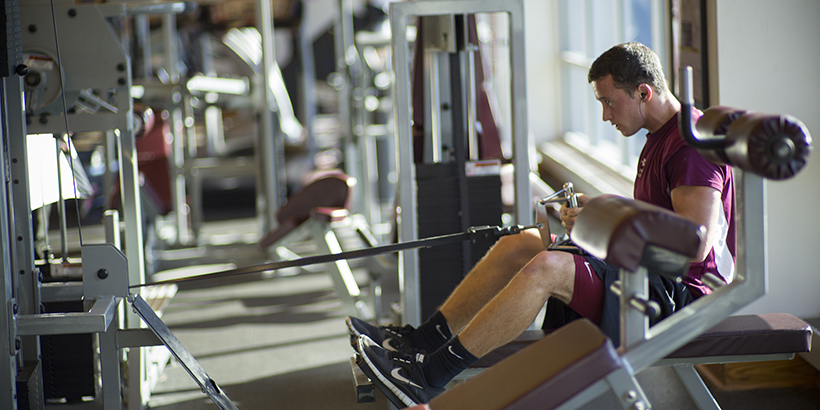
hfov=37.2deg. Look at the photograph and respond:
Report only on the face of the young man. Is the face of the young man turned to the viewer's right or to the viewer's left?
to the viewer's left

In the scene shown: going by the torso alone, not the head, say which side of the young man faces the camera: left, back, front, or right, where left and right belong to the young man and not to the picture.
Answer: left

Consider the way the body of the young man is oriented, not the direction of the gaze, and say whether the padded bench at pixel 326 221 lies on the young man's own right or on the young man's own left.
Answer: on the young man's own right
